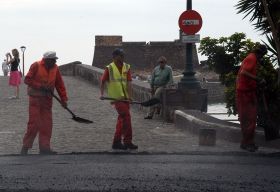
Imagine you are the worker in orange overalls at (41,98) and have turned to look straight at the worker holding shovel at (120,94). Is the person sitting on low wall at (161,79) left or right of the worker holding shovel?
left

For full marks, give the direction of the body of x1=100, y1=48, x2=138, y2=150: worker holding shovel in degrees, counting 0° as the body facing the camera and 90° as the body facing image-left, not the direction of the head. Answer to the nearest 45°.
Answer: approximately 315°

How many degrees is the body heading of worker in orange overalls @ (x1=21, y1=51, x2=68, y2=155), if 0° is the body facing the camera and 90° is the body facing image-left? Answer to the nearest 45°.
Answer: approximately 315°

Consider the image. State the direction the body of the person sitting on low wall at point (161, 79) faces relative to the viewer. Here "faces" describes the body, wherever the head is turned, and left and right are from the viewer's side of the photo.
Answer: facing the viewer and to the left of the viewer

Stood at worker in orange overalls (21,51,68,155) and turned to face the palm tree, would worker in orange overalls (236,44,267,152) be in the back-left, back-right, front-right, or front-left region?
front-right
